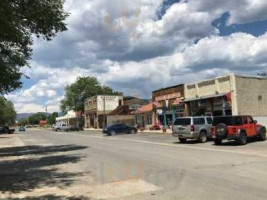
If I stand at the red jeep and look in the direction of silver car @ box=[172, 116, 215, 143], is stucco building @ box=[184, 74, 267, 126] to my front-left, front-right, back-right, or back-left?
front-right

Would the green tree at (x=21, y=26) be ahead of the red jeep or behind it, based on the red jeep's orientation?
behind

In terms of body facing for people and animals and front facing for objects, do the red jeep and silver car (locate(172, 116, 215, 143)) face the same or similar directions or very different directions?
same or similar directions

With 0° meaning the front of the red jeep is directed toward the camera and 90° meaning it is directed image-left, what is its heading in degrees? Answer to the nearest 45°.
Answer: approximately 225°

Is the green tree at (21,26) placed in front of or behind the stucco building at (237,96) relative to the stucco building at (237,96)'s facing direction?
in front

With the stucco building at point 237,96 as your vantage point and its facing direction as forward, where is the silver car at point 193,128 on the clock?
The silver car is roughly at 11 o'clock from the stucco building.

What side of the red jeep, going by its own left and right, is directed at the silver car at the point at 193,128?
left

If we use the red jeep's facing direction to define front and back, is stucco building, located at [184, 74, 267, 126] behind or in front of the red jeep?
in front

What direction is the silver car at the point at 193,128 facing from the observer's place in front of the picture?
facing away from the viewer and to the right of the viewer

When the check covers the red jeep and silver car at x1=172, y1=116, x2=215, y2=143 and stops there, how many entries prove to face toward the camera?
0

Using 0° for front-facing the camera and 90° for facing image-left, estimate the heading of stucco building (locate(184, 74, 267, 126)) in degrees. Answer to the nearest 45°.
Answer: approximately 45°

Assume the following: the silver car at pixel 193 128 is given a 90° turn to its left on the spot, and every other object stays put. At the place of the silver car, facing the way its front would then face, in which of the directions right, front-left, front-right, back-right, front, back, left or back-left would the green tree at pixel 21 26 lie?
left

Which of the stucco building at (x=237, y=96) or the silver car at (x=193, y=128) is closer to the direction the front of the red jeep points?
the stucco building

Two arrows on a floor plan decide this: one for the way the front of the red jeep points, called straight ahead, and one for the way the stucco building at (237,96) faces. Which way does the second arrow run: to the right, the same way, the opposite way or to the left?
the opposite way

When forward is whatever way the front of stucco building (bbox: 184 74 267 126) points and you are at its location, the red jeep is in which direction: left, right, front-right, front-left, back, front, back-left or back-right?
front-left
